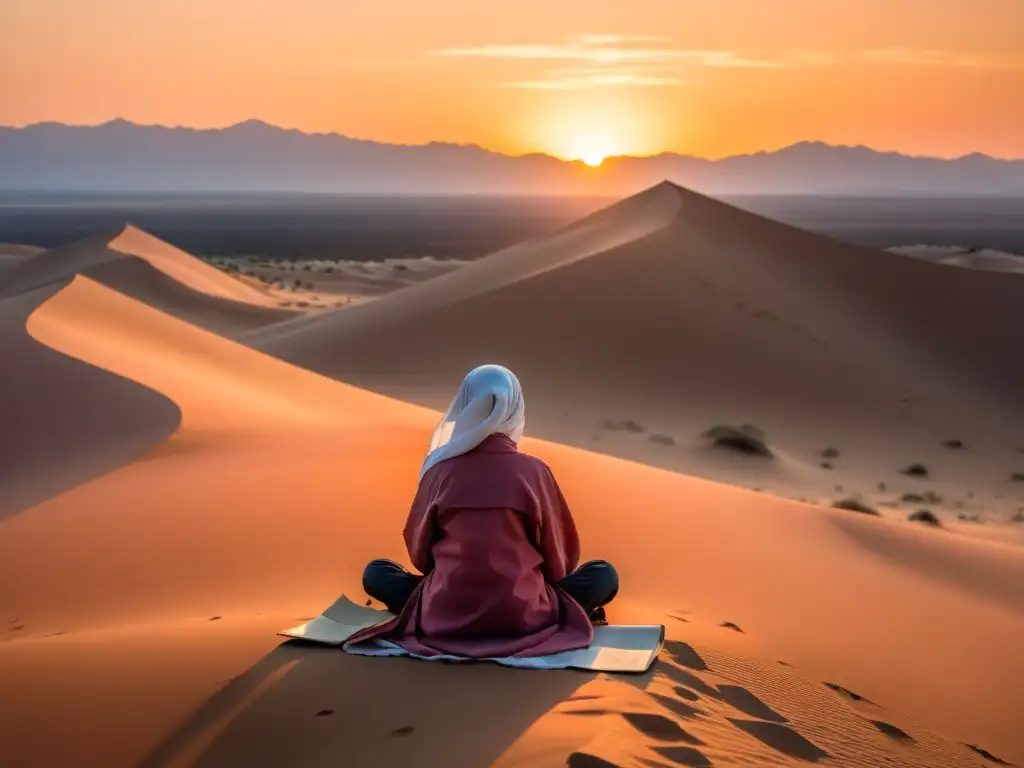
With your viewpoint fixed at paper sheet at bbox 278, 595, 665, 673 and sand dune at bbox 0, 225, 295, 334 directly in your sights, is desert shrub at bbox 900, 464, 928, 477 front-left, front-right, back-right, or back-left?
front-right

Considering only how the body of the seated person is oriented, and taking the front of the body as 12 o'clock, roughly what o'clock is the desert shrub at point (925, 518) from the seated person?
The desert shrub is roughly at 1 o'clock from the seated person.

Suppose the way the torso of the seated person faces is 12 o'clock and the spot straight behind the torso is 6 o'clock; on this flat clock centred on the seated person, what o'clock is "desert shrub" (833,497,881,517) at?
The desert shrub is roughly at 1 o'clock from the seated person.

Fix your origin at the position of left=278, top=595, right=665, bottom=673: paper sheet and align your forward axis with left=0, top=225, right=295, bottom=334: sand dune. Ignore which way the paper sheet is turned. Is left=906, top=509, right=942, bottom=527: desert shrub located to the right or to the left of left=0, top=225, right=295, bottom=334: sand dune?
right

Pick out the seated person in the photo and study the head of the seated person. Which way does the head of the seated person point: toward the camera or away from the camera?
away from the camera

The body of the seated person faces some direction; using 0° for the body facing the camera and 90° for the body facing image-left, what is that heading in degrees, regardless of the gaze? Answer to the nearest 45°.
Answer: approximately 180°

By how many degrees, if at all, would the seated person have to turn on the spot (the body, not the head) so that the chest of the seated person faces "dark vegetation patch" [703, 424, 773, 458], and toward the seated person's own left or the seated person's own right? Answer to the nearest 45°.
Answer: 0° — they already face it

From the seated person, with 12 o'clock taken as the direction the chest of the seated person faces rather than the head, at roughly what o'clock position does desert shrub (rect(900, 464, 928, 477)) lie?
The desert shrub is roughly at 1 o'clock from the seated person.

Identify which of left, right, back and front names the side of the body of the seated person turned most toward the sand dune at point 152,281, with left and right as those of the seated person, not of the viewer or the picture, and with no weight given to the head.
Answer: front
